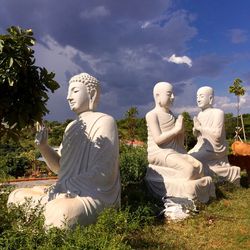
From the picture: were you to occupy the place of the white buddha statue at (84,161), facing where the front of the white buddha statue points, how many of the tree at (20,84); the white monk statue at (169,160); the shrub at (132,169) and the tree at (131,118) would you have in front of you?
1

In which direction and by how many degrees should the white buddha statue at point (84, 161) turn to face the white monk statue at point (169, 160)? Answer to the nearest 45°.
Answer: approximately 180°

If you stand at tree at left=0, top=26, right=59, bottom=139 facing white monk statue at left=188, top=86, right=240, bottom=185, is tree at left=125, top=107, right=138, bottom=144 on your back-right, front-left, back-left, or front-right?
front-left

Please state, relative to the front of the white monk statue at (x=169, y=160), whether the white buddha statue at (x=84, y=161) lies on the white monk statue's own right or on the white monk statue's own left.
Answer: on the white monk statue's own right

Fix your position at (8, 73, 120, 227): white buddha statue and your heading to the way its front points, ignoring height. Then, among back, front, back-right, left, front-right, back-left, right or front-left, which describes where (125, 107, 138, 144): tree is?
back-right

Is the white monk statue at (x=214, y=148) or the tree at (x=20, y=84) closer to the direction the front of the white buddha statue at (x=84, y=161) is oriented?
the tree

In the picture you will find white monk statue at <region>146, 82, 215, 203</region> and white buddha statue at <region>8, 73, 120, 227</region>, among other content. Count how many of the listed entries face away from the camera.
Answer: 0

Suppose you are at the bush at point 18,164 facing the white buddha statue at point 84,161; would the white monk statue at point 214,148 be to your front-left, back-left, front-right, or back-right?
front-left

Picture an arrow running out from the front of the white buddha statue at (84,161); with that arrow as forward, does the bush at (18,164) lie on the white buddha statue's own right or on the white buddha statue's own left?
on the white buddha statue's own right

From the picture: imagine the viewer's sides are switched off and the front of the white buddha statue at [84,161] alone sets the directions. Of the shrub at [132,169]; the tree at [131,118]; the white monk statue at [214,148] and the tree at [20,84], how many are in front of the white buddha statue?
1

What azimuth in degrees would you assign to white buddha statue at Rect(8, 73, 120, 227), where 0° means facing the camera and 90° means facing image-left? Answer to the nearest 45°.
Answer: approximately 45°

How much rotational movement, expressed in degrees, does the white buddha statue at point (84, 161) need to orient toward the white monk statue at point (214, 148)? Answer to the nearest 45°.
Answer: approximately 180°

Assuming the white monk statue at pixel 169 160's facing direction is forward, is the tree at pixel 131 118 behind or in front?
behind
